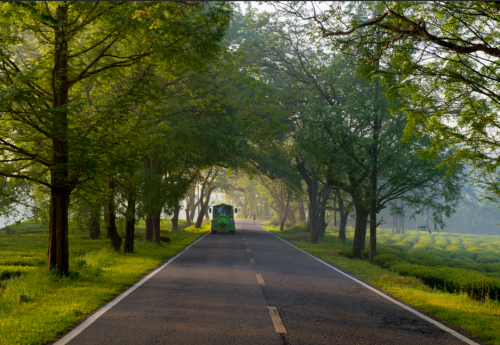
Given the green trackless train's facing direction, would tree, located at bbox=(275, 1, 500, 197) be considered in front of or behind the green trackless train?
in front

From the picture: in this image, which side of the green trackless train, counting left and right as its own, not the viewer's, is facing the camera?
front

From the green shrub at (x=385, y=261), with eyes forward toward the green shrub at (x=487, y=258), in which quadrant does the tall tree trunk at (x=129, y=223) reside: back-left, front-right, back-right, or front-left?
back-left

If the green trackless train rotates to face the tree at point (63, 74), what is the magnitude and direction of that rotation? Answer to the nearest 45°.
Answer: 0° — it already faces it
